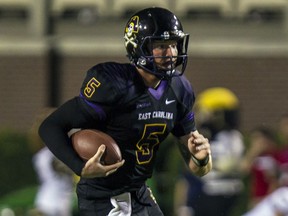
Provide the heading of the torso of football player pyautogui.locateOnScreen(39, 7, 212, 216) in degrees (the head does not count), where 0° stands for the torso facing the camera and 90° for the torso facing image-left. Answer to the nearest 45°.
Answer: approximately 315°
